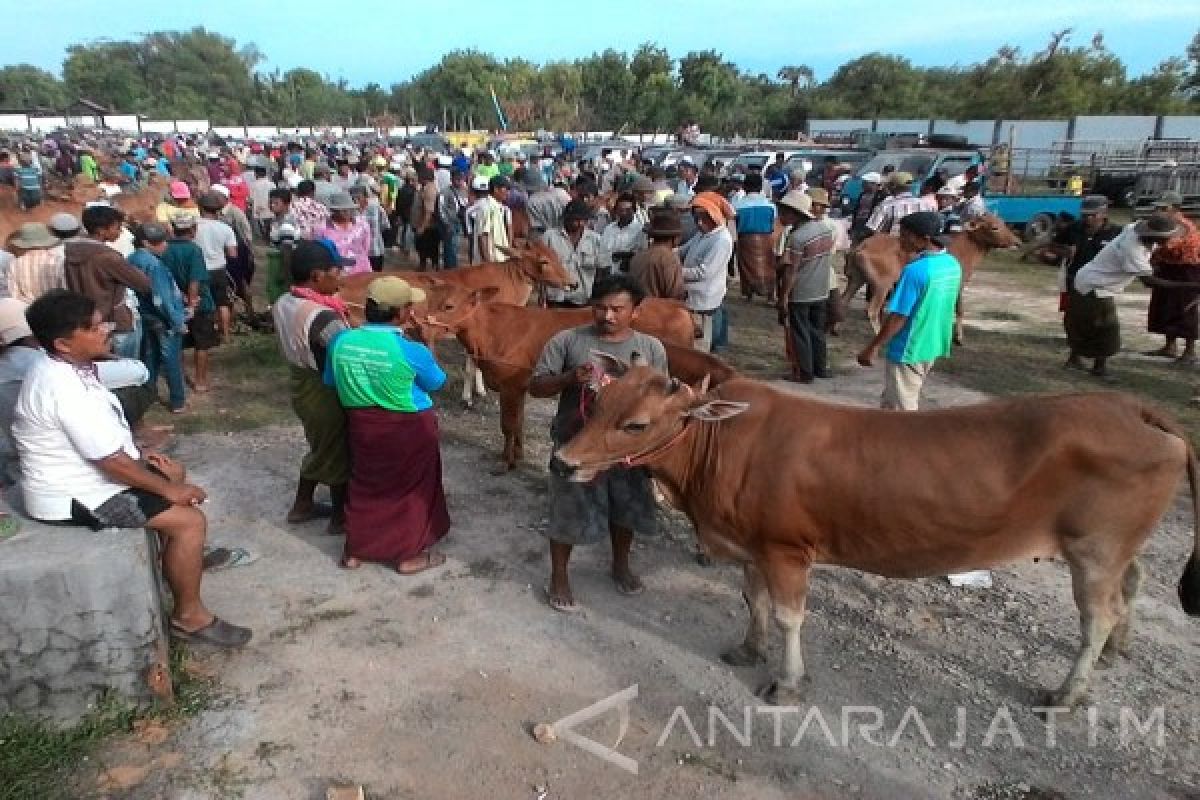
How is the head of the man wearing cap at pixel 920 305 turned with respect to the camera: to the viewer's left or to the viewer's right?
to the viewer's left

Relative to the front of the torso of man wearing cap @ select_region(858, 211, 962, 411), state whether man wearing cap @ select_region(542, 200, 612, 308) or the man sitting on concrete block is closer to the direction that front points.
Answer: the man wearing cap

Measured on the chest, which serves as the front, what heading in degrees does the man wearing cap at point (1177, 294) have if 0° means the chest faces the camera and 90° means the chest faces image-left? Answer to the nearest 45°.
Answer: approximately 90°

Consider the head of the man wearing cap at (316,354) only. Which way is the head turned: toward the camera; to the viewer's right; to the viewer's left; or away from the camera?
to the viewer's right

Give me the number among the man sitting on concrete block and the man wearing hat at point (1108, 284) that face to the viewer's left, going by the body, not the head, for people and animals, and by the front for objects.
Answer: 0

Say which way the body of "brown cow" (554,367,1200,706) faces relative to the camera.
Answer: to the viewer's left

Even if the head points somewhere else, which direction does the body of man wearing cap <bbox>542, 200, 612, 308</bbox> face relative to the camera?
toward the camera

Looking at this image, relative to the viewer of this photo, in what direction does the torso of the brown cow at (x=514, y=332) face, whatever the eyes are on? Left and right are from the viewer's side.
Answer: facing to the left of the viewer

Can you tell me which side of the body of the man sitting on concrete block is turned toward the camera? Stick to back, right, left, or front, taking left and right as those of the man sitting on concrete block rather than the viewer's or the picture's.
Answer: right

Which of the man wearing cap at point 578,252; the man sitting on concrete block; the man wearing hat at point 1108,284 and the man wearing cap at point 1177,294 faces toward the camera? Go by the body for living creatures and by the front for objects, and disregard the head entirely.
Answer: the man wearing cap at point 578,252

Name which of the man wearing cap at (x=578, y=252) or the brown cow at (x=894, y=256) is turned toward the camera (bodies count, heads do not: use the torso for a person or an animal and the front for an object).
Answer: the man wearing cap

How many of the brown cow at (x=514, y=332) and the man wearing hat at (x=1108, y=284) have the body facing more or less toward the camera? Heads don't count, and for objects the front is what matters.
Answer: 0

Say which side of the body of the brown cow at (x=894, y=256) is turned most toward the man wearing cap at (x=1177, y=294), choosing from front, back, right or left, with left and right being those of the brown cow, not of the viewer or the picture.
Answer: front

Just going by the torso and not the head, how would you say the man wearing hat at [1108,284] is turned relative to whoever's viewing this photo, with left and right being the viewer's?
facing to the right of the viewer

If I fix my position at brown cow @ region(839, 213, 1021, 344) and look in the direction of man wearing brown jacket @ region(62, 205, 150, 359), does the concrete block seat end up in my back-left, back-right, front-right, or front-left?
front-left

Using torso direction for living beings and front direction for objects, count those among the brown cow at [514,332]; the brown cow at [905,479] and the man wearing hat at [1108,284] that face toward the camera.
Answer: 0

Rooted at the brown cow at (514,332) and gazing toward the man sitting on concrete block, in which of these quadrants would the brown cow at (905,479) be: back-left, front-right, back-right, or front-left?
front-left

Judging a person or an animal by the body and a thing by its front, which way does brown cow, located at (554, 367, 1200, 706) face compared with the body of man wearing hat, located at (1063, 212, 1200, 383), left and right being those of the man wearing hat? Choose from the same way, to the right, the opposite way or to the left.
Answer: the opposite way
